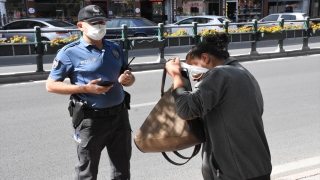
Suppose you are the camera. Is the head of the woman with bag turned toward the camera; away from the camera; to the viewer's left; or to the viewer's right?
to the viewer's left

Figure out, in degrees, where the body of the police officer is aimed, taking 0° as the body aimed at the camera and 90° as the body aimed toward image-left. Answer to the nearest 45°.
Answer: approximately 315°

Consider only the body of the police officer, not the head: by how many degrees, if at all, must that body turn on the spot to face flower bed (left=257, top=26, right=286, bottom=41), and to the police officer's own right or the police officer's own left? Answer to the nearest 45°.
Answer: approximately 90° to the police officer's own left

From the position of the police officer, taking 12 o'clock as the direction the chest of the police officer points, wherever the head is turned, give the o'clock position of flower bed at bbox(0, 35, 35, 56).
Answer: The flower bed is roughly at 7 o'clock from the police officer.

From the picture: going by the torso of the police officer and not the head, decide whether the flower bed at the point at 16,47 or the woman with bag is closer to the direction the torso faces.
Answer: the woman with bag

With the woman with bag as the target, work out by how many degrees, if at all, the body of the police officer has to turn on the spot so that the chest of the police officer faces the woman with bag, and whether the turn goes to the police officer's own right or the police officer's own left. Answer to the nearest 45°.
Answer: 0° — they already face them

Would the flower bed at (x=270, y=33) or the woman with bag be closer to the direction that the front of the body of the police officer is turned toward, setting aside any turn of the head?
the woman with bag
